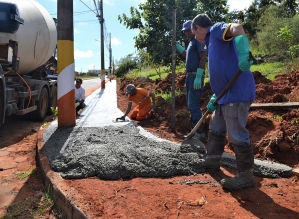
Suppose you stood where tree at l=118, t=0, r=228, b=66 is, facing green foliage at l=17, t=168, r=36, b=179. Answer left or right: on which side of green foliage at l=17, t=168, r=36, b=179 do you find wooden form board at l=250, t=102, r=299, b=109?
left

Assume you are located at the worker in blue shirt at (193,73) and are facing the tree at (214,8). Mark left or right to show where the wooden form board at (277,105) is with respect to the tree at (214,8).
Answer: right

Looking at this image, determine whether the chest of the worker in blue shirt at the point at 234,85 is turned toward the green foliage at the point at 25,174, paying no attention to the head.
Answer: yes

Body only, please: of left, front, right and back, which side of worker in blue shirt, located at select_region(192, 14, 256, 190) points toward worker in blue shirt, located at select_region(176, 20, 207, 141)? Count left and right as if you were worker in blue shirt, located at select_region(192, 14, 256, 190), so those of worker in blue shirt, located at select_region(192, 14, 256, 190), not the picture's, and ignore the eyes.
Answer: right

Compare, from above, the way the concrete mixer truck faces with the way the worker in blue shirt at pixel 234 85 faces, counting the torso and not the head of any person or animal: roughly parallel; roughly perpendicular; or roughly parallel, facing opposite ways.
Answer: roughly perpendicular

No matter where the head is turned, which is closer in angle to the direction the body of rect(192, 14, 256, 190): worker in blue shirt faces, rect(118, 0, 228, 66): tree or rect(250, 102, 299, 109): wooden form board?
the tree

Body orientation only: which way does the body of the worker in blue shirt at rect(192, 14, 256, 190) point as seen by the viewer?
to the viewer's left

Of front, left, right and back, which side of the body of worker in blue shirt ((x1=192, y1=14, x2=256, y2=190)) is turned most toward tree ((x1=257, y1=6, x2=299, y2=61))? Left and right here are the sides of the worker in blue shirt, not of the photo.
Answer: right
